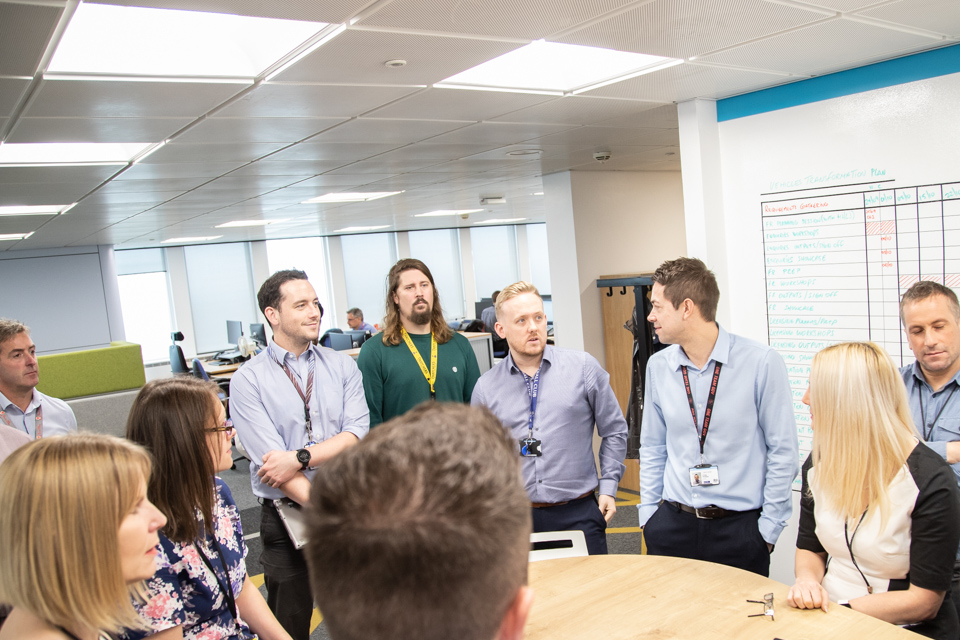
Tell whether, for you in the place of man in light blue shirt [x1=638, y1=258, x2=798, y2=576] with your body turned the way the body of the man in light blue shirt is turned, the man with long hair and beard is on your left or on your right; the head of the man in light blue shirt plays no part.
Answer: on your right

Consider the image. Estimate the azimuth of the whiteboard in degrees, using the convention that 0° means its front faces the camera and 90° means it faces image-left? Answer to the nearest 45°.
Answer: approximately 45°

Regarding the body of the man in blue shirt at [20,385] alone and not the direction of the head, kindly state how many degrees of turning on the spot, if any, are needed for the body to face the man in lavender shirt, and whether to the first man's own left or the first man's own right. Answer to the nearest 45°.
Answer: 0° — they already face them

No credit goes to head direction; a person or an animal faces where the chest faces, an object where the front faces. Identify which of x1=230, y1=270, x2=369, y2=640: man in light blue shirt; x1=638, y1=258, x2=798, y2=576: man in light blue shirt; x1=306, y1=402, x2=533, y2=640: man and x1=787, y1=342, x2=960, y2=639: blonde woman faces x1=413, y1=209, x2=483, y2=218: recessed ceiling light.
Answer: the man

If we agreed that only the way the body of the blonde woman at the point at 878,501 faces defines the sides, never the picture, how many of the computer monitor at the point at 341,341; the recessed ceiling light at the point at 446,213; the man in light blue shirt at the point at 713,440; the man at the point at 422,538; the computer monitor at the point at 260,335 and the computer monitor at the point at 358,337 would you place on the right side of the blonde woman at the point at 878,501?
5

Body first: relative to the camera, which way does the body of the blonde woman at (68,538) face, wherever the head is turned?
to the viewer's right

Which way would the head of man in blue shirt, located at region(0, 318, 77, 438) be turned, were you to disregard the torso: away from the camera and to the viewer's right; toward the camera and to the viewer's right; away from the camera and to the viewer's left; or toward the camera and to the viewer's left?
toward the camera and to the viewer's right

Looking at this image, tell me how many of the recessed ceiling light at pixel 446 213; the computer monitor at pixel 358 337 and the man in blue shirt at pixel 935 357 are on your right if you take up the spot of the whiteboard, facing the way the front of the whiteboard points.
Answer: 2

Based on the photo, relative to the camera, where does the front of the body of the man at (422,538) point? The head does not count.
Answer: away from the camera

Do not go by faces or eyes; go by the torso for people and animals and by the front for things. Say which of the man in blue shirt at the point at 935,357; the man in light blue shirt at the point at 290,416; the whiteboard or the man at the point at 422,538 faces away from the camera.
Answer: the man

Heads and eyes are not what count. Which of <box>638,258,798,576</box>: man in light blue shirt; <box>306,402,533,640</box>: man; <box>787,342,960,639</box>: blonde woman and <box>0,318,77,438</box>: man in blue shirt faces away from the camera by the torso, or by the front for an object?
the man

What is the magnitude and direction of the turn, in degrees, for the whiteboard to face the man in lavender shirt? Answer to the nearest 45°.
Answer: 0° — it already faces them
